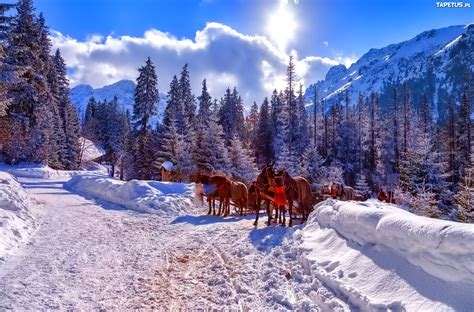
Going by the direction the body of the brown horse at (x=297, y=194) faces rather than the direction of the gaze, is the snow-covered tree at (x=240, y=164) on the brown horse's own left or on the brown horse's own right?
on the brown horse's own right

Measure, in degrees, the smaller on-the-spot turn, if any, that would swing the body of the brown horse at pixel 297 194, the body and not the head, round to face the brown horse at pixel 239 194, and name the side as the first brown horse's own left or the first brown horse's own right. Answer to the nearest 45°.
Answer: approximately 90° to the first brown horse's own right

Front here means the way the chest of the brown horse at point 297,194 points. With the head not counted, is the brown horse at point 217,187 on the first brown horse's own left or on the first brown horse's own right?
on the first brown horse's own right

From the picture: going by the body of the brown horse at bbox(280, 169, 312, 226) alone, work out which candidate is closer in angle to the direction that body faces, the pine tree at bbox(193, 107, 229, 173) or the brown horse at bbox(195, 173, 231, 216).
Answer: the brown horse

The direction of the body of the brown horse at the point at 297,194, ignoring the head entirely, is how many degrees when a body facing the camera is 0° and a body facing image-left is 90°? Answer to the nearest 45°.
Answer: approximately 45°

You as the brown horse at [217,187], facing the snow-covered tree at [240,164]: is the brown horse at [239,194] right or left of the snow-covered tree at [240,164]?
right
